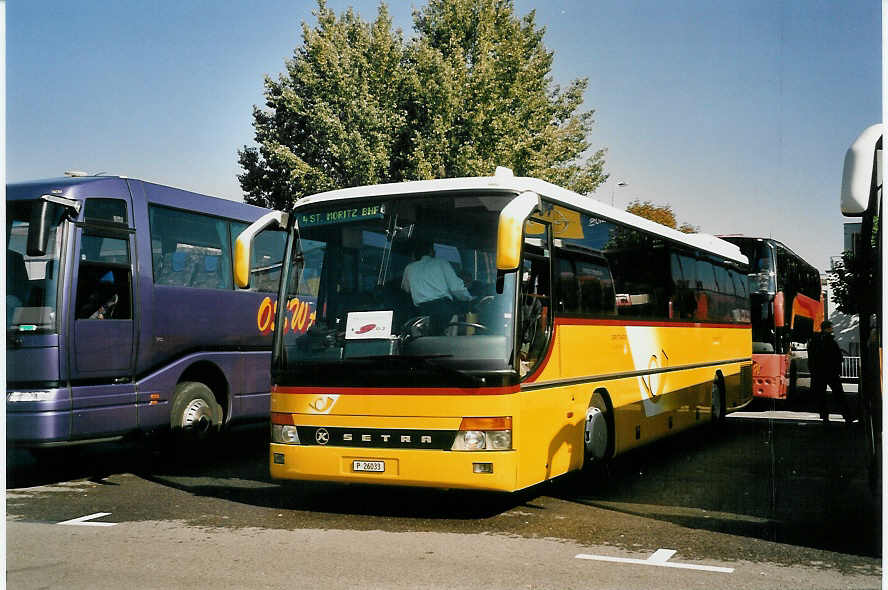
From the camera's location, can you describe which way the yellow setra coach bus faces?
facing the viewer and to the left of the viewer

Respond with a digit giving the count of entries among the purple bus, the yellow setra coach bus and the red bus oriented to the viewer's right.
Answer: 0

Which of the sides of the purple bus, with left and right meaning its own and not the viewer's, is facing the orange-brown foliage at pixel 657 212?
back

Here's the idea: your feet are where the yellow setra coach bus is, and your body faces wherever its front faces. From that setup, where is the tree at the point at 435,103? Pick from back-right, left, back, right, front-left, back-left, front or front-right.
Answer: back-right

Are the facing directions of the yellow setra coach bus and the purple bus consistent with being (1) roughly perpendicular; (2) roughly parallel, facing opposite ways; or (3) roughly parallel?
roughly parallel

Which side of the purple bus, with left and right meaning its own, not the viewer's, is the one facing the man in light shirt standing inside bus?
left

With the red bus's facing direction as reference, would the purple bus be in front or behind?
in front

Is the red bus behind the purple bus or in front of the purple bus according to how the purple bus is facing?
behind

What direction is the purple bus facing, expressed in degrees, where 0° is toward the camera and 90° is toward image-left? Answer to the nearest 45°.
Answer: approximately 45°

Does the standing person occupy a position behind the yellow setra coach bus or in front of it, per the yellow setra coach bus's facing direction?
behind

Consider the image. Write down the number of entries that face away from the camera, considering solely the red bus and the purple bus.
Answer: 0

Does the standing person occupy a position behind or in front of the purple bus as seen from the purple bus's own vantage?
behind

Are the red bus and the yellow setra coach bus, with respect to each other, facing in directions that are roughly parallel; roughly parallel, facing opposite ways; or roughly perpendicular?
roughly parallel
